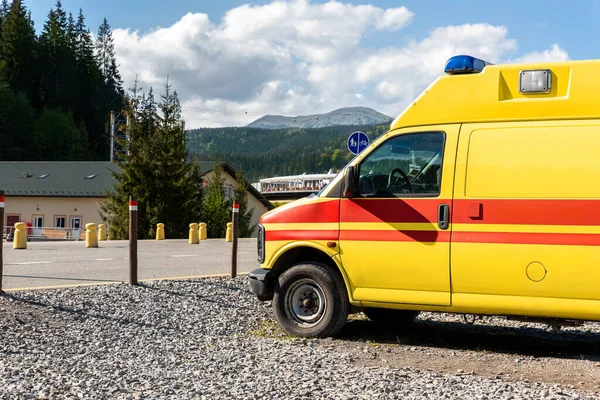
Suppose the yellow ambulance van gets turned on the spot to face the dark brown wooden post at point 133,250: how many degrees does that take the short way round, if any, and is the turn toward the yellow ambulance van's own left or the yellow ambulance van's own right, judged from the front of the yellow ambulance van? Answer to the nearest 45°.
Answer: approximately 45° to the yellow ambulance van's own right

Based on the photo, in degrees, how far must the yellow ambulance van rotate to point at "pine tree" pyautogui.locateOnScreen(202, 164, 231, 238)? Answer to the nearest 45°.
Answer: approximately 90° to its right

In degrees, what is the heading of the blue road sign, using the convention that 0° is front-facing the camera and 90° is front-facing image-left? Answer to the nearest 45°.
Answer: approximately 0°

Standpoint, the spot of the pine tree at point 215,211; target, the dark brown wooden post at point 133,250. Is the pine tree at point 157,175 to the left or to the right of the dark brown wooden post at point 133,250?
right

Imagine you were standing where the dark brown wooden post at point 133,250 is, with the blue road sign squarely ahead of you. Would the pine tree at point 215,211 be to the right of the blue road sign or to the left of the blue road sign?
left

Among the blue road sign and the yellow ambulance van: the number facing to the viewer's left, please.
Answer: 1

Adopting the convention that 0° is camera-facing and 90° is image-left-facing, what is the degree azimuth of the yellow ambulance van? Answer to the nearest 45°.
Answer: approximately 90°

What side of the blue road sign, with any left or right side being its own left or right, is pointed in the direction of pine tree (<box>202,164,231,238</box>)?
back

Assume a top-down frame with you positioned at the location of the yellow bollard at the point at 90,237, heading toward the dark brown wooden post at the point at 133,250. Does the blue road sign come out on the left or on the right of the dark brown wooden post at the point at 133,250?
left

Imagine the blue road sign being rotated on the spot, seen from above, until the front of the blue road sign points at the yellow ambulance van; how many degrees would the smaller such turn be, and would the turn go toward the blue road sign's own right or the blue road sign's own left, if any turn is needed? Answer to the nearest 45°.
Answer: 0° — it already faces it

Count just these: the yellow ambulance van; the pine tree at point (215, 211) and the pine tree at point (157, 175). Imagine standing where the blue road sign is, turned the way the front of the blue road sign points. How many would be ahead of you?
1

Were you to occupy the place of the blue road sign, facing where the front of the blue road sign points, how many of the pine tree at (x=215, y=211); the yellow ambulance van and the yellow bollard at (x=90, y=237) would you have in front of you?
1

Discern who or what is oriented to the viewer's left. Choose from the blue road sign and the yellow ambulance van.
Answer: the yellow ambulance van

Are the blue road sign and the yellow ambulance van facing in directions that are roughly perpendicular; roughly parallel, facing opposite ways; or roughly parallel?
roughly perpendicular
